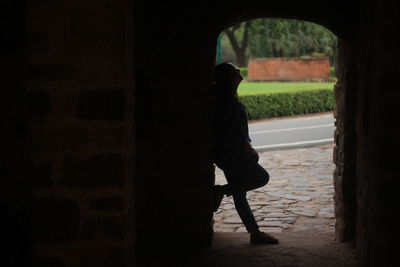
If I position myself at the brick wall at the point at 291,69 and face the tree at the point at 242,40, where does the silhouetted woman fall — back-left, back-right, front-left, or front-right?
back-left

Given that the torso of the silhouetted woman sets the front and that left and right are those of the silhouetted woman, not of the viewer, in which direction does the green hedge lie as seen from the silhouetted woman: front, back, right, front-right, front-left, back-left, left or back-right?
left

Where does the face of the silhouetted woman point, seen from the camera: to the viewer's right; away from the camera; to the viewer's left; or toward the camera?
to the viewer's right

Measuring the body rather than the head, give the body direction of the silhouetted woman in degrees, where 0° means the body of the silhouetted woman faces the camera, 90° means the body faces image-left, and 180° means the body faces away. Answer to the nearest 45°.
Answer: approximately 270°

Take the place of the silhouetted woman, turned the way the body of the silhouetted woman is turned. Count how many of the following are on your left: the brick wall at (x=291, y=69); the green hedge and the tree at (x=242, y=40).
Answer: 3

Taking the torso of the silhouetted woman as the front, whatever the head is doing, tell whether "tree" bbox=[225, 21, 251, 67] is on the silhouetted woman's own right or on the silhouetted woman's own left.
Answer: on the silhouetted woman's own left

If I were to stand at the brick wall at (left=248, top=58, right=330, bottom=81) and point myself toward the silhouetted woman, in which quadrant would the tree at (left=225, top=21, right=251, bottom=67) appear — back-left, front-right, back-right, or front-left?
back-right

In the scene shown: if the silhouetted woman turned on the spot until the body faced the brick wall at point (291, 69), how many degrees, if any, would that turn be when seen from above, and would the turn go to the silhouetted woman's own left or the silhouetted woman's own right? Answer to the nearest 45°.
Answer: approximately 90° to the silhouetted woman's own left
